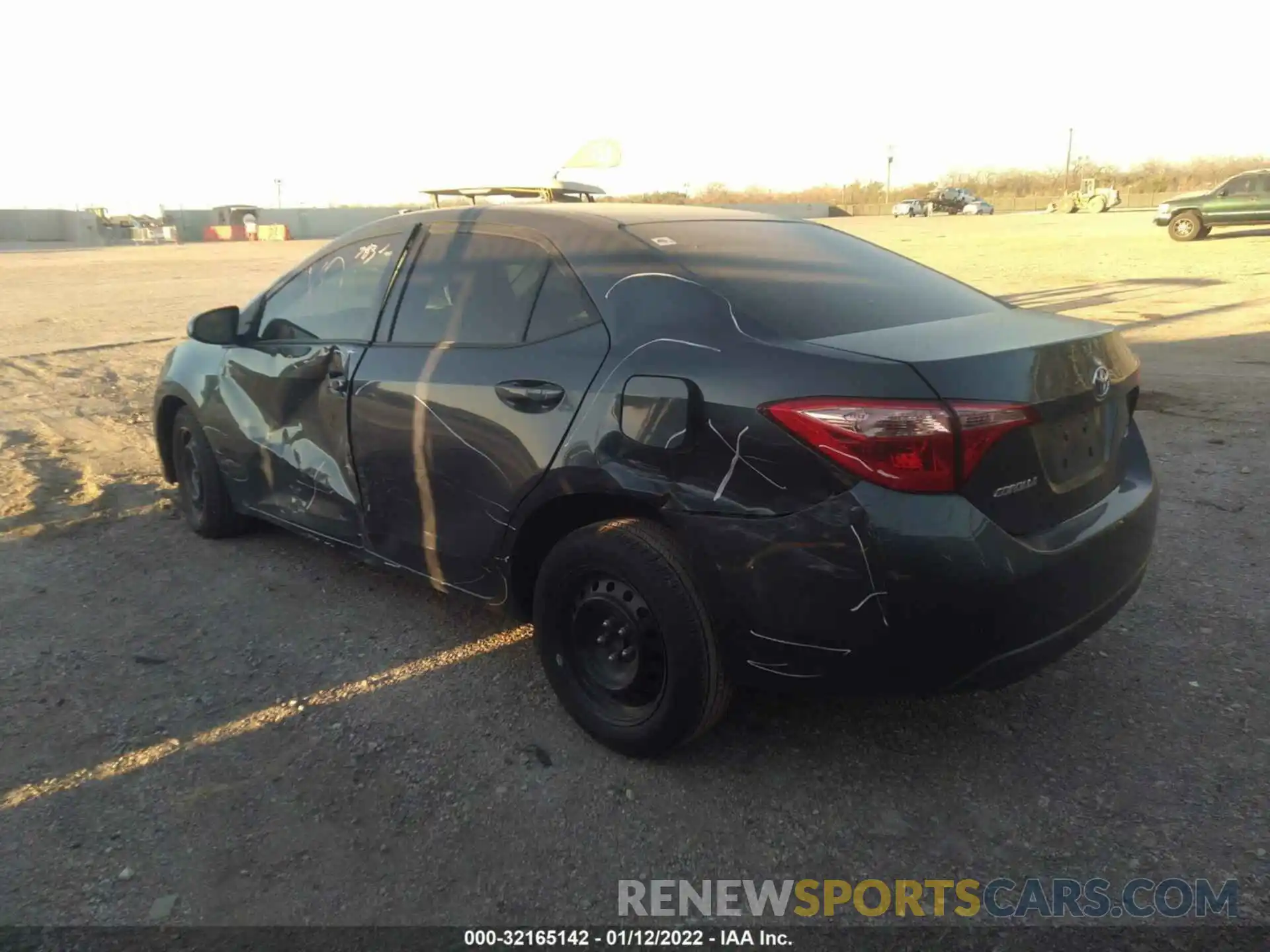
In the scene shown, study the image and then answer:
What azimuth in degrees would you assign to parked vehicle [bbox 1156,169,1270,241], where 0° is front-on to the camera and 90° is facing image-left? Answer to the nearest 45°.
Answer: approximately 90°

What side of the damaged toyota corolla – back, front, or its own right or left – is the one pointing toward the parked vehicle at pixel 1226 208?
right

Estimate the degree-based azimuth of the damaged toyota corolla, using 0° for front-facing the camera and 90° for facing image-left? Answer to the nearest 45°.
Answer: approximately 135°

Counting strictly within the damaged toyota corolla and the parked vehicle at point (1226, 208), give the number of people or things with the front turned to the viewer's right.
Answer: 0

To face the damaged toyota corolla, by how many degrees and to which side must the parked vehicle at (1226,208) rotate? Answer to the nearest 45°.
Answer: approximately 90° to its left
